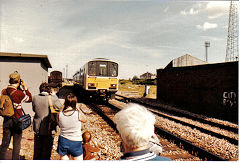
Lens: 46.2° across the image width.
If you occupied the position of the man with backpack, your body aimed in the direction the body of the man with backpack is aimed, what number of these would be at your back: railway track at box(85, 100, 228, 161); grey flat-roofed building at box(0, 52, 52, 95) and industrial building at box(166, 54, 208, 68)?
0

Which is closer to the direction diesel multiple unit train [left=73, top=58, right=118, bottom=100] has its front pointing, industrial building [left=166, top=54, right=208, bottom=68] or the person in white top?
the person in white top

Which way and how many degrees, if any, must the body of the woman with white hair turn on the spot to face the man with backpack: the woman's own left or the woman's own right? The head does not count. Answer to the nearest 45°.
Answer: approximately 45° to the woman's own left

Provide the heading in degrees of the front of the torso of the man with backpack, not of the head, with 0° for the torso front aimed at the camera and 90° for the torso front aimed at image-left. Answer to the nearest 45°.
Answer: approximately 225°

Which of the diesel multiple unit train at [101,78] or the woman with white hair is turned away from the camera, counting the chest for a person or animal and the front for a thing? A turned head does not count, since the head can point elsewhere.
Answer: the woman with white hair

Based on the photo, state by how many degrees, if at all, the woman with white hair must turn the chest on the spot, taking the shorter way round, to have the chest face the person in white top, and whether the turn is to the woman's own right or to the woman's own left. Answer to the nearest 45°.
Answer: approximately 45° to the woman's own left

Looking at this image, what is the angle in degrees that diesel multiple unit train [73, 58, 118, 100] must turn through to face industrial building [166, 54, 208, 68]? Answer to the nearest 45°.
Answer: approximately 90° to its left

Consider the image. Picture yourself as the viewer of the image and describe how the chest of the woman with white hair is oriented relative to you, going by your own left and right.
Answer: facing away from the viewer

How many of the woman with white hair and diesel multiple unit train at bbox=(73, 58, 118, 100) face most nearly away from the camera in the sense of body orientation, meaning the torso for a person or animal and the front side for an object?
1

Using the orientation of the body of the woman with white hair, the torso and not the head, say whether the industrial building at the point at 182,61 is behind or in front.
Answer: in front

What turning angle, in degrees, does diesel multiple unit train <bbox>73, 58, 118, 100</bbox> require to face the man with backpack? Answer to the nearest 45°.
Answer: approximately 45° to its right
